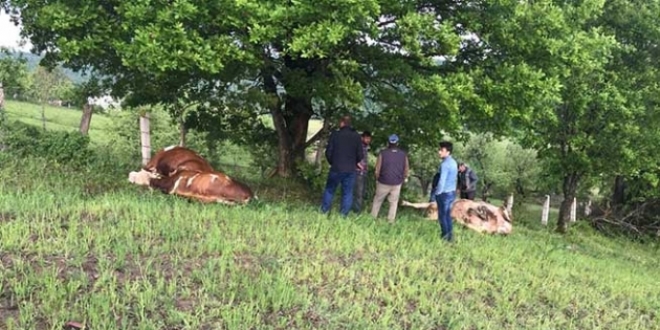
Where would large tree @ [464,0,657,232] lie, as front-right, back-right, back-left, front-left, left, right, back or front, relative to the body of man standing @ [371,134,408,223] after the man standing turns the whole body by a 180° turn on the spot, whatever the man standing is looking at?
back-left

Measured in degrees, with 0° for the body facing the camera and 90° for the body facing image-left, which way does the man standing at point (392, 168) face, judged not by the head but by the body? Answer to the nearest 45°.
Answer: approximately 180°

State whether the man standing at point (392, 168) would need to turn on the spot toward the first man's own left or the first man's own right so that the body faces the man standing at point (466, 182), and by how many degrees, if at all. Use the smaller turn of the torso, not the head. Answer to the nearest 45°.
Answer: approximately 45° to the first man's own right

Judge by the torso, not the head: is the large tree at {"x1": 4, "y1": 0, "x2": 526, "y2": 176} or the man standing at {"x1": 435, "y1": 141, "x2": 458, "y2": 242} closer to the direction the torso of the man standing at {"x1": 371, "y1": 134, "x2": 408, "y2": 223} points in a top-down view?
the large tree

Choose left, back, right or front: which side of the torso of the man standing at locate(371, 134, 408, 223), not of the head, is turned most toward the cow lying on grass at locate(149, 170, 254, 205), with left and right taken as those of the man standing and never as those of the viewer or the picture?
left

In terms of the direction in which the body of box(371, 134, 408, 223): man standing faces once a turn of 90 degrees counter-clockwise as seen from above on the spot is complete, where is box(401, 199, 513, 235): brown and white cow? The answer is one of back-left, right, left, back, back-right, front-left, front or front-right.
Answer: back-right

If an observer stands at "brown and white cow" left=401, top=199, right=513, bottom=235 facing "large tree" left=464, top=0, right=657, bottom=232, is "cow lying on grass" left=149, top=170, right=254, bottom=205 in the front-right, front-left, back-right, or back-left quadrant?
back-left

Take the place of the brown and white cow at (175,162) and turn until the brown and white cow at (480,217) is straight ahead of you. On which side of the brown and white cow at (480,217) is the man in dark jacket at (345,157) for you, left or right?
right

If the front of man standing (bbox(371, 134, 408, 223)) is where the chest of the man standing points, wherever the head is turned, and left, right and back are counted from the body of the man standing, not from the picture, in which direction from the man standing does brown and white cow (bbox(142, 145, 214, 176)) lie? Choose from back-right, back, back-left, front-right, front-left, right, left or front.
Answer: left

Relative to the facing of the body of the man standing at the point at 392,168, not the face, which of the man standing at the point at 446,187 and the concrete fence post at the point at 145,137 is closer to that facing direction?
the concrete fence post
